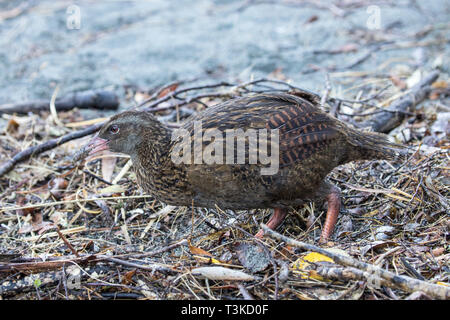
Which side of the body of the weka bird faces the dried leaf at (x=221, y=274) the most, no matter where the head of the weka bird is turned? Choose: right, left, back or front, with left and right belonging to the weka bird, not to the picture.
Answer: left

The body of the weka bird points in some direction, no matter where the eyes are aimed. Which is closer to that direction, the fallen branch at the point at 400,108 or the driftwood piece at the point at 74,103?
the driftwood piece

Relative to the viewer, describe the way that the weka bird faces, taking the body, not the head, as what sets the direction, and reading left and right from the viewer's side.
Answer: facing to the left of the viewer

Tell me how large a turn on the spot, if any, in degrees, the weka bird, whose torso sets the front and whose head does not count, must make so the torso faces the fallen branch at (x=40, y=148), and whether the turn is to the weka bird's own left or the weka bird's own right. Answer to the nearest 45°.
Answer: approximately 45° to the weka bird's own right

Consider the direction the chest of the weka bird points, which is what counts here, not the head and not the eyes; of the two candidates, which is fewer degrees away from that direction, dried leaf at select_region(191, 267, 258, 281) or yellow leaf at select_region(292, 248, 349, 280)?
the dried leaf

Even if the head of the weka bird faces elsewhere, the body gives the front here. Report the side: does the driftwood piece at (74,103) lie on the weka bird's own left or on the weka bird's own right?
on the weka bird's own right

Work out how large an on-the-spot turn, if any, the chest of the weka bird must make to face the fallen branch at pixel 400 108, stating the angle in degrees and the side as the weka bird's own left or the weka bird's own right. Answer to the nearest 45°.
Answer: approximately 135° to the weka bird's own right
